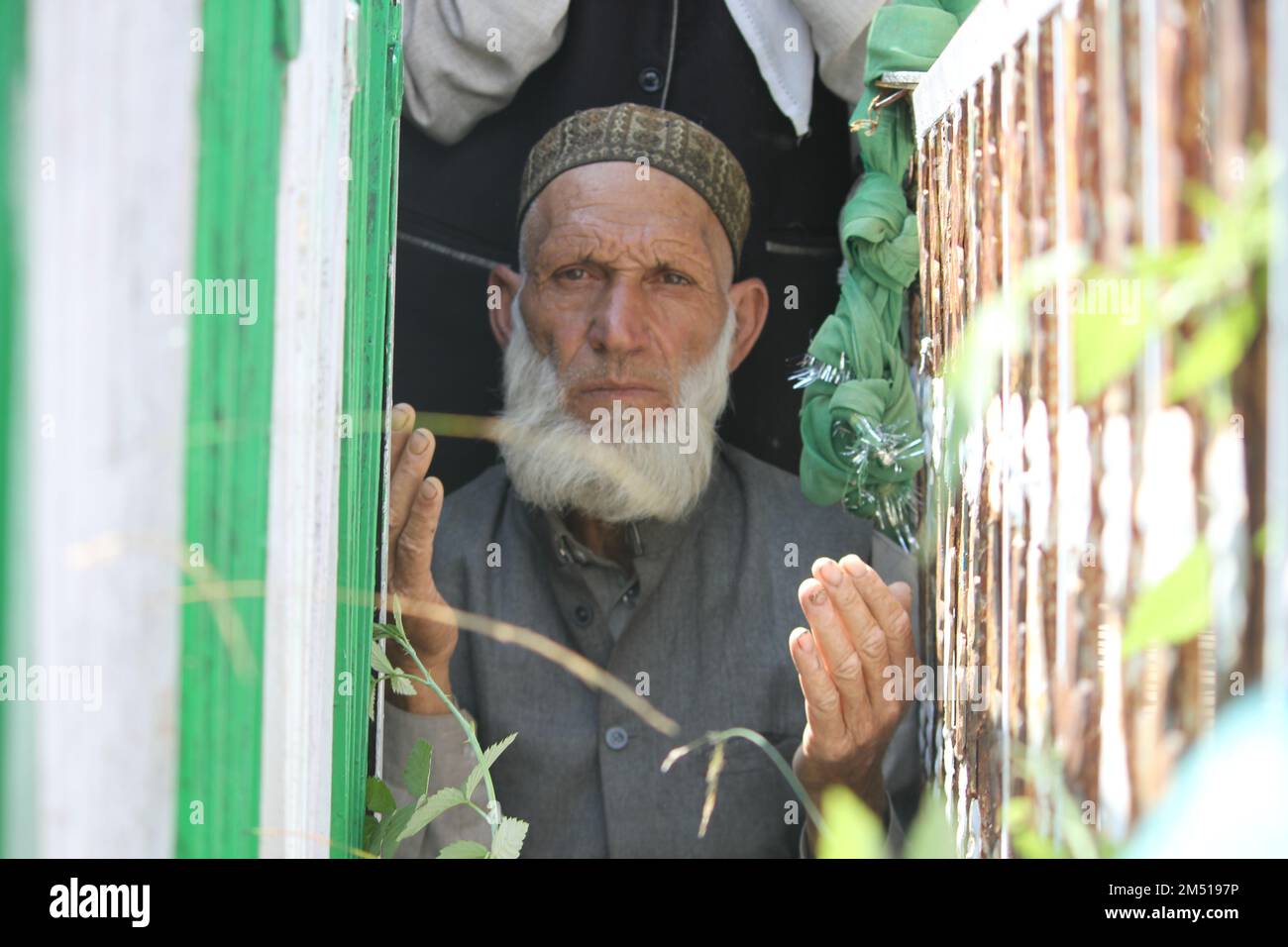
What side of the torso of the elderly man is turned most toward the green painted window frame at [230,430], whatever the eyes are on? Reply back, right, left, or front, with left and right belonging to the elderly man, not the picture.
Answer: front

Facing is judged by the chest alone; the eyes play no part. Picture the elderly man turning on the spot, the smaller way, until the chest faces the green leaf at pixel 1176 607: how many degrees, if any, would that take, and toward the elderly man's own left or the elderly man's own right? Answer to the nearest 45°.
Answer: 0° — they already face it

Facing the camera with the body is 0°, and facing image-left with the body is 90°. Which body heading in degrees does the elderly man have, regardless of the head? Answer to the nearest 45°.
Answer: approximately 0°

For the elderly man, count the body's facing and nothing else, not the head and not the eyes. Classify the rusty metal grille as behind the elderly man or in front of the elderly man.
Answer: in front
